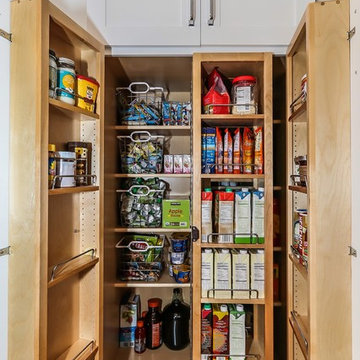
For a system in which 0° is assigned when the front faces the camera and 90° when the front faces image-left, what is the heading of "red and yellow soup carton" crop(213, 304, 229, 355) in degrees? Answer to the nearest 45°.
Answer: approximately 0°

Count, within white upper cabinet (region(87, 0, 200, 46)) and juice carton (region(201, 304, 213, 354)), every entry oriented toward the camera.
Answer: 2

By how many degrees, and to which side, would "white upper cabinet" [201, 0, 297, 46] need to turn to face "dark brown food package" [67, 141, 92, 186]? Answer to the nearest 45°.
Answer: approximately 90° to its right

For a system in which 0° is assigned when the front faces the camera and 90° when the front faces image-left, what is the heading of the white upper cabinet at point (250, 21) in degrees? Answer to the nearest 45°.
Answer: approximately 0°
